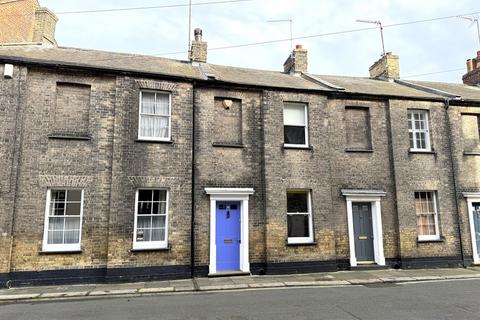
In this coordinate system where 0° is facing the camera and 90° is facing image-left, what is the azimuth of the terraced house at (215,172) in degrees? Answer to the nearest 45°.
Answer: approximately 0°
